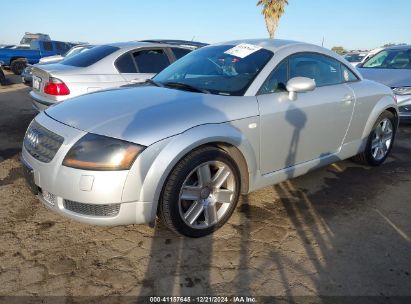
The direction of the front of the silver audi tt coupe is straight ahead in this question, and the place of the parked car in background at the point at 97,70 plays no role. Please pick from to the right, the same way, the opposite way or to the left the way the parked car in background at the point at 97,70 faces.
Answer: the opposite way

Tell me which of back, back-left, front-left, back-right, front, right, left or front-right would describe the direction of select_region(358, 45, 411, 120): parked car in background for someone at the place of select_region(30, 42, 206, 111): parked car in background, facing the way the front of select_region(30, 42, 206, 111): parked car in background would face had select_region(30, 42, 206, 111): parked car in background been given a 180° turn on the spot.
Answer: back-left

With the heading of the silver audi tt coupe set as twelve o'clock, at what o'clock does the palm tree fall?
The palm tree is roughly at 5 o'clock from the silver audi tt coupe.

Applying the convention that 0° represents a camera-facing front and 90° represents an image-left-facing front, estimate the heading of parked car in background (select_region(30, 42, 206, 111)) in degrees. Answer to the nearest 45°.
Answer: approximately 225°

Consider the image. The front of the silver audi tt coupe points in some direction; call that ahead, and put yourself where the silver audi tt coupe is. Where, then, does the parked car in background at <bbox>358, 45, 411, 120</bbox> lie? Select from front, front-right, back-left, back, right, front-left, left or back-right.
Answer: back

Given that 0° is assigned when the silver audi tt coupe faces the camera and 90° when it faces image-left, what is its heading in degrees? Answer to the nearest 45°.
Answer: approximately 45°

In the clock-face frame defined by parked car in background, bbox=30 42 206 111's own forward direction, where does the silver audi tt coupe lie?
The silver audi tt coupe is roughly at 4 o'clock from the parked car in background.
